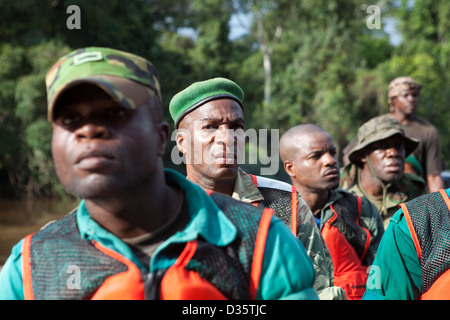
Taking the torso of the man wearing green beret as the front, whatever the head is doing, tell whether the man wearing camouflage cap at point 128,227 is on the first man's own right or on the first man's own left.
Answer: on the first man's own right

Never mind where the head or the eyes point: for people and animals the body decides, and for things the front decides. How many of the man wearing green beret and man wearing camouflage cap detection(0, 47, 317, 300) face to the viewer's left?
0

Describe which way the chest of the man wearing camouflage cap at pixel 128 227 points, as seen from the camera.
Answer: toward the camera

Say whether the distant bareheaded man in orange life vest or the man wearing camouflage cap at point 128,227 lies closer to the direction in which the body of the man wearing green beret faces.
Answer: the man wearing camouflage cap

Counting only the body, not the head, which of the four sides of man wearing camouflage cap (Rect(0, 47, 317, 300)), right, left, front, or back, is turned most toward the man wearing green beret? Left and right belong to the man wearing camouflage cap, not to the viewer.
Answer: back

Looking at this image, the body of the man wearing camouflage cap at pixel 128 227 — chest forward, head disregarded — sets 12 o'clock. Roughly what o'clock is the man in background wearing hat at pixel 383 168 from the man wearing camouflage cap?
The man in background wearing hat is roughly at 7 o'clock from the man wearing camouflage cap.

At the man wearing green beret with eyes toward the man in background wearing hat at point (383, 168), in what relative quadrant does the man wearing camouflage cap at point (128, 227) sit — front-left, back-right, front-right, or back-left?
back-right

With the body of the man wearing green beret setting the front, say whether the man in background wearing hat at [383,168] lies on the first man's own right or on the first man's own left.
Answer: on the first man's own left

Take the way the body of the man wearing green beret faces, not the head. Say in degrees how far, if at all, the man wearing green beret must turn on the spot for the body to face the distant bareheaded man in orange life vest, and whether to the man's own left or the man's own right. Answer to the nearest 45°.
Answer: approximately 90° to the man's own left
